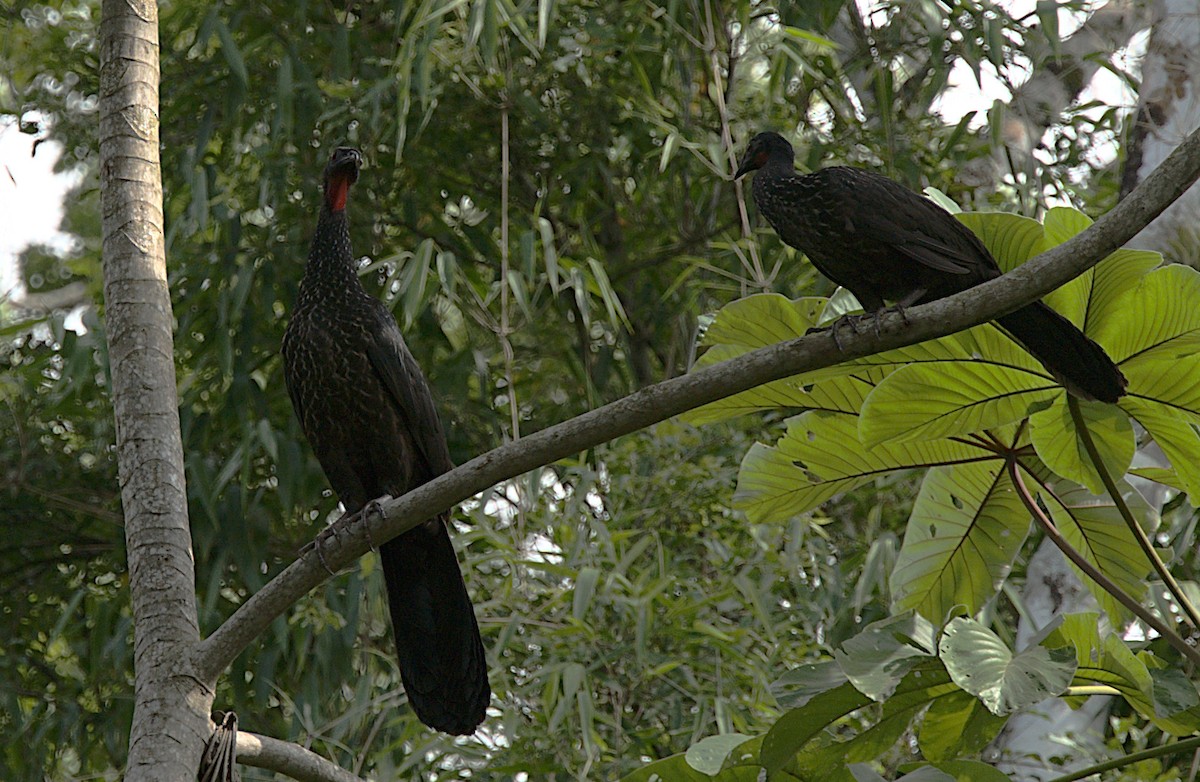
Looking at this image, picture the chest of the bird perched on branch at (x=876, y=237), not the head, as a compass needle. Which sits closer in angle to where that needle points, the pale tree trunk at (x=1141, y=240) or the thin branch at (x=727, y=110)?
the thin branch

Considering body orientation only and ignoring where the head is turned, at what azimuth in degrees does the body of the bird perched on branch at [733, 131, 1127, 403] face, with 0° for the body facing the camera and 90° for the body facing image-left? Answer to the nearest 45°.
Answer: approximately 90°

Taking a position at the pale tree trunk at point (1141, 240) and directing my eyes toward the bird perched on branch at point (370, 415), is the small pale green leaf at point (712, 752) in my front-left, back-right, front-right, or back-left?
front-left

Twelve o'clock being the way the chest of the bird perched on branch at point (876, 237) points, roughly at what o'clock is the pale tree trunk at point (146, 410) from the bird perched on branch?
The pale tree trunk is roughly at 11 o'clock from the bird perched on branch.

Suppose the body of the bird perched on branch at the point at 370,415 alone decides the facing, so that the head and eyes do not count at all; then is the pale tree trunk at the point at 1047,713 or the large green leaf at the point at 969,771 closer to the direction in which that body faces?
the large green leaf

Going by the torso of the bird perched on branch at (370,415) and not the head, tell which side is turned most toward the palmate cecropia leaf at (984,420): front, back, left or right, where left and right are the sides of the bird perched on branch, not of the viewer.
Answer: left

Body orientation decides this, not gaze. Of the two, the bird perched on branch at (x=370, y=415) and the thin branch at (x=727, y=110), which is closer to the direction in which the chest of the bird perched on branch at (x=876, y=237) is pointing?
the bird perched on branch

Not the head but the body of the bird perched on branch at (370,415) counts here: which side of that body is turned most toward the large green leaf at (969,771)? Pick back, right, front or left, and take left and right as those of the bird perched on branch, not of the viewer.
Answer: left

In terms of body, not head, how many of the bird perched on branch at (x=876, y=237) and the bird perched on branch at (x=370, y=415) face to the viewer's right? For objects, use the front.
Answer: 0

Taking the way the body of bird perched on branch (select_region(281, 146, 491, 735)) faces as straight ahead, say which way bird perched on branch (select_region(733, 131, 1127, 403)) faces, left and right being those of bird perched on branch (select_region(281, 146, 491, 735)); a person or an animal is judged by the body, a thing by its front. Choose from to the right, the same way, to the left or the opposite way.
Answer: to the right
